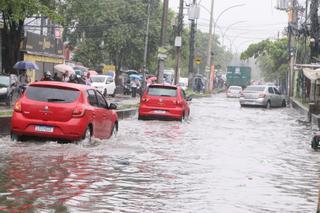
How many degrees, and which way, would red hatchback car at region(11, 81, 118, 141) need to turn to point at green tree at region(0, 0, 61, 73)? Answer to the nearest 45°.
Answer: approximately 45° to its left

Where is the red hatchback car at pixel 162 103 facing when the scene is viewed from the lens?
facing away from the viewer

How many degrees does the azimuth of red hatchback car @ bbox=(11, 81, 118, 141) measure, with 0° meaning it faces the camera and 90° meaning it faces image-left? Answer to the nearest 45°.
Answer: approximately 225°

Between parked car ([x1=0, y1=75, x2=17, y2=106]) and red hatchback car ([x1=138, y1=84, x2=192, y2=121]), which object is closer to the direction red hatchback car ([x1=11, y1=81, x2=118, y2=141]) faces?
the red hatchback car

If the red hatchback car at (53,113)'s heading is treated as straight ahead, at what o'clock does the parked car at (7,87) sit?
The parked car is roughly at 10 o'clock from the red hatchback car.

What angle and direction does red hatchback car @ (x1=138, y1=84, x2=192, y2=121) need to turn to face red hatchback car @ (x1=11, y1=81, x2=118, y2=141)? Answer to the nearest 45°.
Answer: approximately 180°

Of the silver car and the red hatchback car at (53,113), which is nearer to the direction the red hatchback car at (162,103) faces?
the silver car

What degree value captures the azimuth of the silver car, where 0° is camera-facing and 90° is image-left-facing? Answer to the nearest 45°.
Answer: approximately 225°
